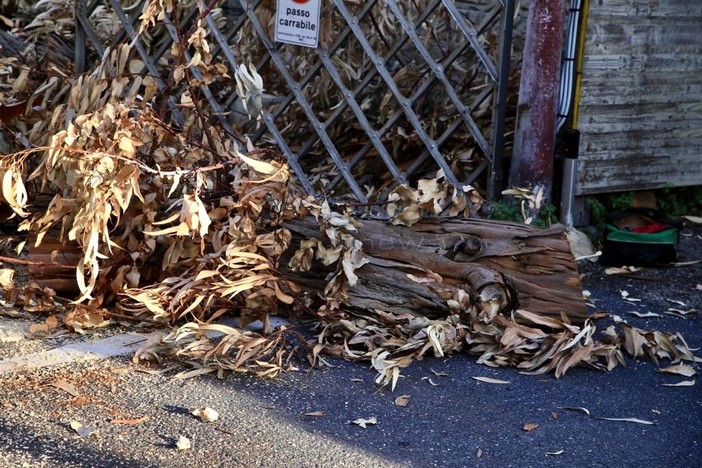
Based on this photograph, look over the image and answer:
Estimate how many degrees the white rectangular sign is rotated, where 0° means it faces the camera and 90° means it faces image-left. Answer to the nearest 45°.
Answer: approximately 0°

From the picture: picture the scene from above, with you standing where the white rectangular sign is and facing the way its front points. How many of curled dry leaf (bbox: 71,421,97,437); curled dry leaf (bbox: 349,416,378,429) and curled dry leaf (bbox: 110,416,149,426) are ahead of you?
3

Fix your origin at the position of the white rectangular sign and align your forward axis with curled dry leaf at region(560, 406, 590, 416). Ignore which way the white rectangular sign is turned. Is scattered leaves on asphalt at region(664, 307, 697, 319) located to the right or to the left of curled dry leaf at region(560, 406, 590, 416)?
left

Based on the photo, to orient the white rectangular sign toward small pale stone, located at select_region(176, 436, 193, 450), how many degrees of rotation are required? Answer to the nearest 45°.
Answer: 0° — it already faces it

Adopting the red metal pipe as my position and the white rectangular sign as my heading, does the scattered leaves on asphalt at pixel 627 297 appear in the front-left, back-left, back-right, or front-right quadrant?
back-left

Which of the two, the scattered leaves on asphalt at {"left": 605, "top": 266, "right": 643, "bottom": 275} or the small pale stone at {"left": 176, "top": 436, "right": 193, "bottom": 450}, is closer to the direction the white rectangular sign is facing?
the small pale stone

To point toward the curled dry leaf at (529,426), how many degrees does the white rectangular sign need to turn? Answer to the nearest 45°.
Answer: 0° — it already faces it

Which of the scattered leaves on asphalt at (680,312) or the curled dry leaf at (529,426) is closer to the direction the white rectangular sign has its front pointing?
the curled dry leaf

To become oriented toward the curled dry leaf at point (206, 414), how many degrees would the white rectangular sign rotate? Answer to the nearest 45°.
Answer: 0° — it already faces it

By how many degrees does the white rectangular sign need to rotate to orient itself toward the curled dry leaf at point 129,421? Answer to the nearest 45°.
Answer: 0° — it already faces it

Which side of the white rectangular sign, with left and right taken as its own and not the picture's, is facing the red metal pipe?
left

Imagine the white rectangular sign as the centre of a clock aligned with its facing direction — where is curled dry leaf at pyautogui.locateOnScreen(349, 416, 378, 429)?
The curled dry leaf is roughly at 12 o'clock from the white rectangular sign.

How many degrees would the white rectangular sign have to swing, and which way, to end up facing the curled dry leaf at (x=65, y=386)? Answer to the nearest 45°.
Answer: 0° — it already faces it
